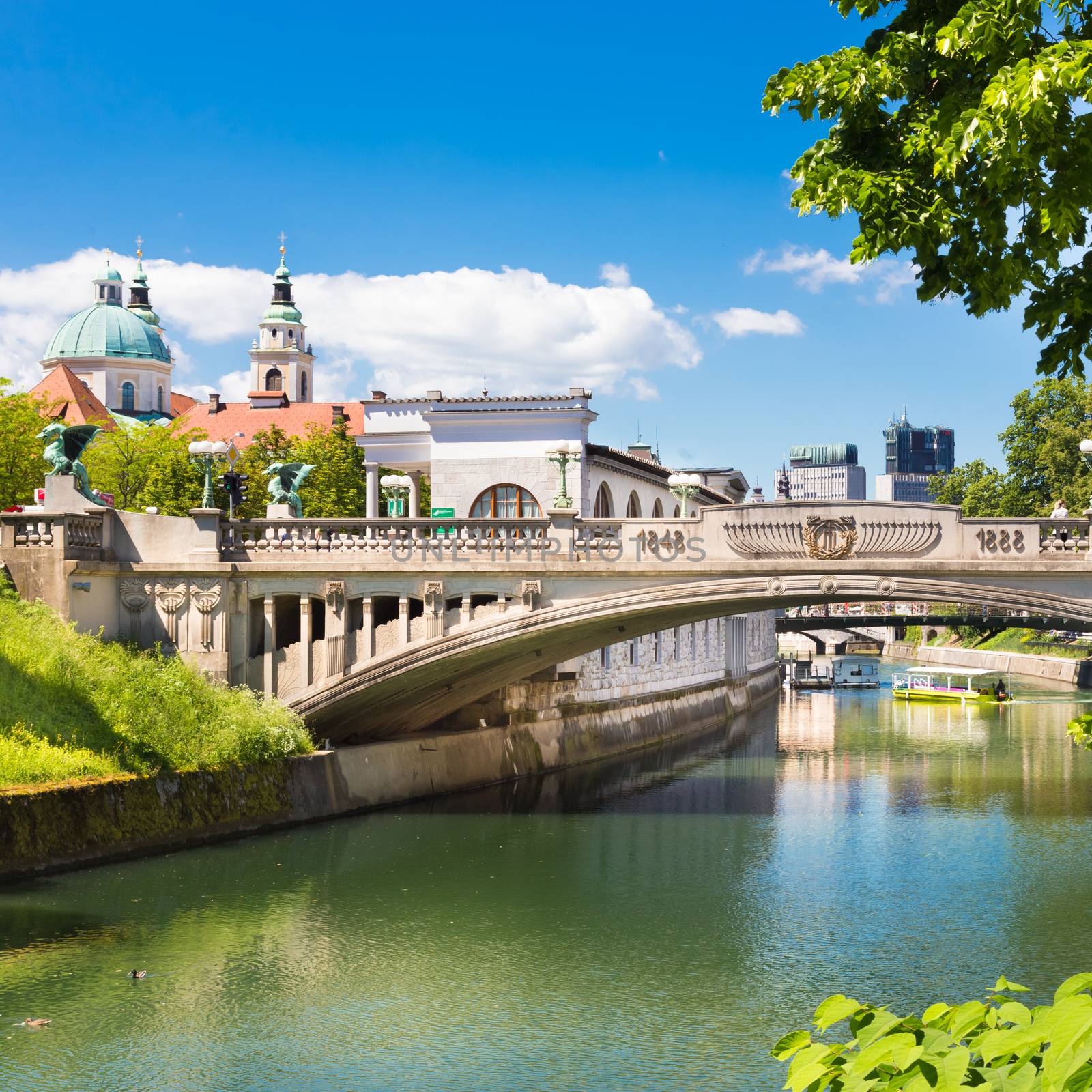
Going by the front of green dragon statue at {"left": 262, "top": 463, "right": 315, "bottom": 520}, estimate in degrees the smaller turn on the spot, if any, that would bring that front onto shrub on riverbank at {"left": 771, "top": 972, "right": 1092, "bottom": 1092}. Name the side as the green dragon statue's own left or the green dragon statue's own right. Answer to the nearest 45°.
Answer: approximately 90° to the green dragon statue's own left

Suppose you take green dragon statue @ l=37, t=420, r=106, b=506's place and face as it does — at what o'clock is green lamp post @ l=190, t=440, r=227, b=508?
The green lamp post is roughly at 7 o'clock from the green dragon statue.

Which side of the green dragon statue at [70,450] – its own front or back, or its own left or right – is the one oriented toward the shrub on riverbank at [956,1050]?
left

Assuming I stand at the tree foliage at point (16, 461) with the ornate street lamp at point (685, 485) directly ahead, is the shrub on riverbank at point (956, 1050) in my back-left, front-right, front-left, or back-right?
front-right

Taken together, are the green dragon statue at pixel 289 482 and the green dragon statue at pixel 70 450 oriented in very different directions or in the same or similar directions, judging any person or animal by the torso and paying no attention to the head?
same or similar directions

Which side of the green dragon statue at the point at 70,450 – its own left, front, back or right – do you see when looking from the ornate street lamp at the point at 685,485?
back

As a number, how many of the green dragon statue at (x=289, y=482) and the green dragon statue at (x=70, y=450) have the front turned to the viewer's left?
2

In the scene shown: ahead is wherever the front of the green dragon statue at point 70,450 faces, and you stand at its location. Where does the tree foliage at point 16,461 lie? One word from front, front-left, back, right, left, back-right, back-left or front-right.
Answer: right

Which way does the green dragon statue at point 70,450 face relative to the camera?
to the viewer's left

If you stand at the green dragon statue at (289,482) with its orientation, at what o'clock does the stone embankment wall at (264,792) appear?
The stone embankment wall is roughly at 9 o'clock from the green dragon statue.

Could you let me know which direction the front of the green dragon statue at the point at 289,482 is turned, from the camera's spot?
facing to the left of the viewer

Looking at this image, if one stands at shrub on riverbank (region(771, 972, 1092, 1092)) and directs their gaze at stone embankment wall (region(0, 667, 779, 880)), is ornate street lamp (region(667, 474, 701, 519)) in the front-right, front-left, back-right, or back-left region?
front-right
